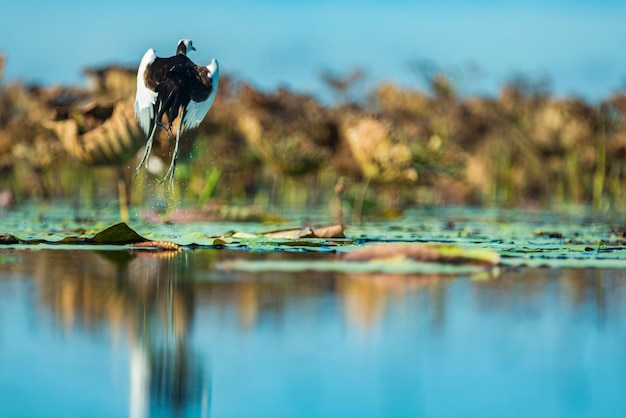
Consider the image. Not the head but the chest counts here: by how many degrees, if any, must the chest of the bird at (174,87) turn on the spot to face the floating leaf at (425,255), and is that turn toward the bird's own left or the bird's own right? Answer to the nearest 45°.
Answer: approximately 135° to the bird's own right

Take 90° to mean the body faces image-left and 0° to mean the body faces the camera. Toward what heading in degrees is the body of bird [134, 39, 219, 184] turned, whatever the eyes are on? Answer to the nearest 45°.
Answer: approximately 180°
